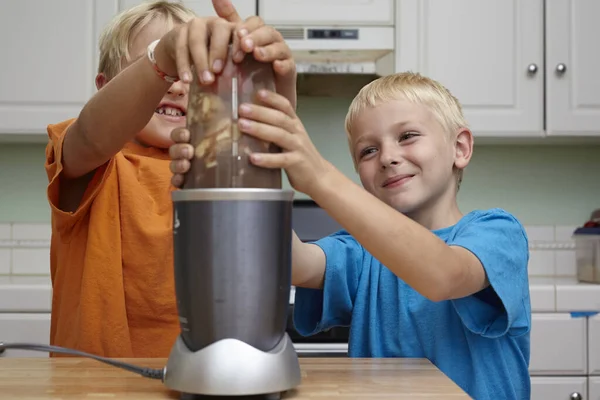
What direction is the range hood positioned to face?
toward the camera

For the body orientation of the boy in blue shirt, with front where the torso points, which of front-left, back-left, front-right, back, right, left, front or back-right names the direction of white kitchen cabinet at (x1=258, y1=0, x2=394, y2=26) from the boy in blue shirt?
back-right

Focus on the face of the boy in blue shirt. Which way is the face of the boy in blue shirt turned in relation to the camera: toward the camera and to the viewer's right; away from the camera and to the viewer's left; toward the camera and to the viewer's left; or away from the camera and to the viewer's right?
toward the camera and to the viewer's left

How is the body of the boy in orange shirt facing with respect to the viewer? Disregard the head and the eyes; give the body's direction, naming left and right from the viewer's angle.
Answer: facing the viewer and to the right of the viewer

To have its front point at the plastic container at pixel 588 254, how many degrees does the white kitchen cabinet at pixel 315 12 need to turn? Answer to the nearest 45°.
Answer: approximately 90° to its left

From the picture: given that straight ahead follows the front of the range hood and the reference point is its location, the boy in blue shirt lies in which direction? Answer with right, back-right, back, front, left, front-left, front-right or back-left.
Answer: front

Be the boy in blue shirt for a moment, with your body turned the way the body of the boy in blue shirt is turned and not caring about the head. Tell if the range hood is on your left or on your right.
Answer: on your right

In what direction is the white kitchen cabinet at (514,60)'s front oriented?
toward the camera

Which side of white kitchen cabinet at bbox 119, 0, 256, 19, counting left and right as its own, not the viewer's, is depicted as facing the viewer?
front

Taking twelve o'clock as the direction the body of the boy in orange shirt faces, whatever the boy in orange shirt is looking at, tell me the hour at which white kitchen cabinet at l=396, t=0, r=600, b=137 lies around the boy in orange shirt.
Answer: The white kitchen cabinet is roughly at 9 o'clock from the boy in orange shirt.

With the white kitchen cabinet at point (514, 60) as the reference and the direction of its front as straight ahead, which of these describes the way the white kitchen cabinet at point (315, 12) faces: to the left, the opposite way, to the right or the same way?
the same way

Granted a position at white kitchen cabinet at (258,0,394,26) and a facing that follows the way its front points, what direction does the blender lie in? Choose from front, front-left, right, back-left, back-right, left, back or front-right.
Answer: front

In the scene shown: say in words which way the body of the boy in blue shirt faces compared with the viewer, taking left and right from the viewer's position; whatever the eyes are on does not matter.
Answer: facing the viewer and to the left of the viewer

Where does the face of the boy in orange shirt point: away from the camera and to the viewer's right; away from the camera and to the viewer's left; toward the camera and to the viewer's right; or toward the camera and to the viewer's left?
toward the camera and to the viewer's right
